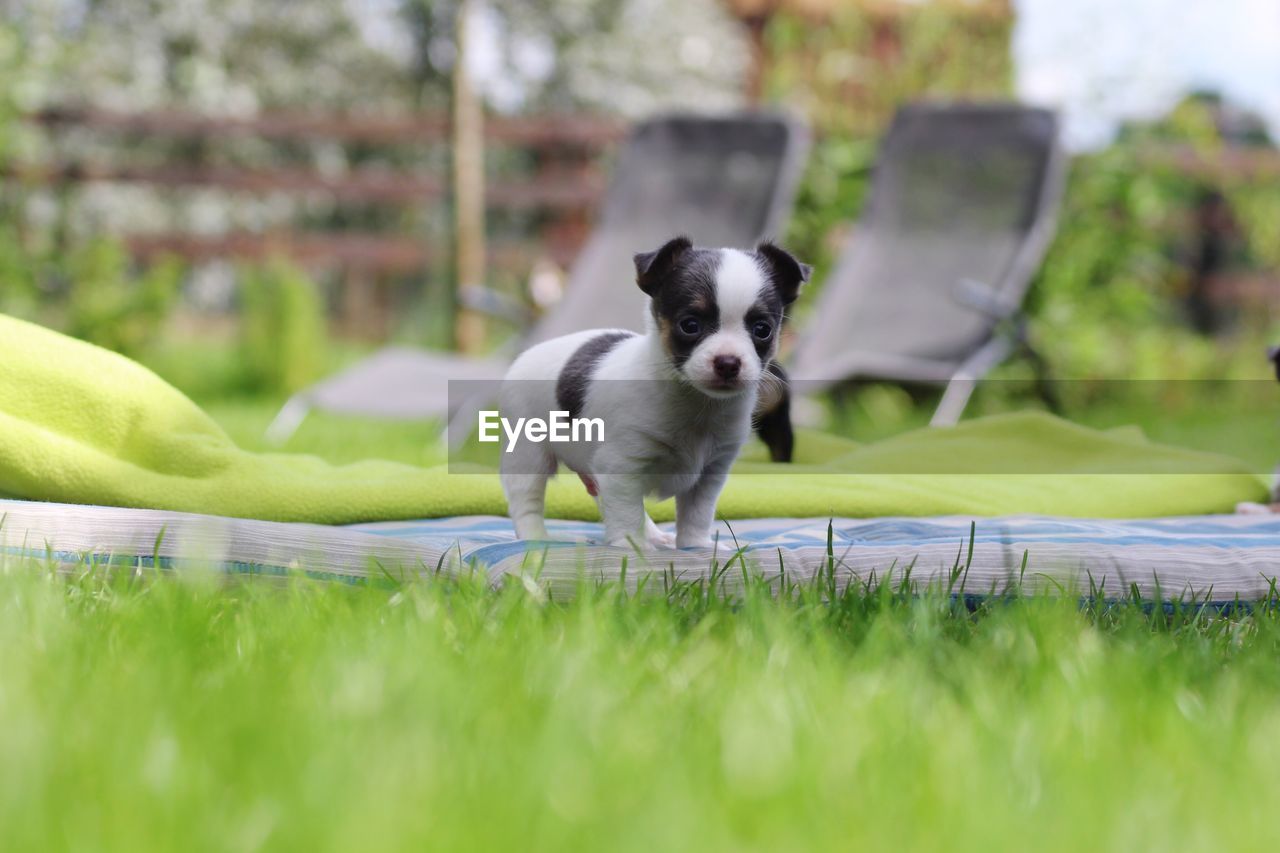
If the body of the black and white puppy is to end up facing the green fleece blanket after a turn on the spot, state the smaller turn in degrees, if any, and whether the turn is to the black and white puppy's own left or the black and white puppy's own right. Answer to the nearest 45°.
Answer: approximately 180°

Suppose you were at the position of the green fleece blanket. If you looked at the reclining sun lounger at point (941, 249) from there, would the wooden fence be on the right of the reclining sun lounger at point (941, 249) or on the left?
left

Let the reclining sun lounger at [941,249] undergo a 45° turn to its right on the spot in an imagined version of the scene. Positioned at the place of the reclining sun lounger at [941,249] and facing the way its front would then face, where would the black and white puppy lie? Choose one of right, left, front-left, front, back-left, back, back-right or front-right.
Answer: left

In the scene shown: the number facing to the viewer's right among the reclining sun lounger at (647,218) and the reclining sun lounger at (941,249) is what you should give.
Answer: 0

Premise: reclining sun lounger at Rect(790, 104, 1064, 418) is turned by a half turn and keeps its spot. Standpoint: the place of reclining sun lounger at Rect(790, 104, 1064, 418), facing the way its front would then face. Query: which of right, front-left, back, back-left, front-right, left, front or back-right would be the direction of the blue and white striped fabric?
back-right

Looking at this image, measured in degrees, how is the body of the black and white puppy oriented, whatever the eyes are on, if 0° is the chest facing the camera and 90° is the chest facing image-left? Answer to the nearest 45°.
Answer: approximately 315°

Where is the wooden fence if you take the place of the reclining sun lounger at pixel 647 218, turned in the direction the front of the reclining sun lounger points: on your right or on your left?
on your right

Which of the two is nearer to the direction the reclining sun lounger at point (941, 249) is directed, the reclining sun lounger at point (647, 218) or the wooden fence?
the reclining sun lounger

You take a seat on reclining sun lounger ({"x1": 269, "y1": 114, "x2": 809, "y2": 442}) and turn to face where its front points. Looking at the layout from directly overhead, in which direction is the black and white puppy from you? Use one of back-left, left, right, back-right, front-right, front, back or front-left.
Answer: front-left

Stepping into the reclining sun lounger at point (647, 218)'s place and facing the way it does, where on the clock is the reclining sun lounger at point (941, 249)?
the reclining sun lounger at point (941, 249) is roughly at 8 o'clock from the reclining sun lounger at point (647, 218).

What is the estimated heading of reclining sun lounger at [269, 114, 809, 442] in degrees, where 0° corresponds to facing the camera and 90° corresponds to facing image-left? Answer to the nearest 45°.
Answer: approximately 45°

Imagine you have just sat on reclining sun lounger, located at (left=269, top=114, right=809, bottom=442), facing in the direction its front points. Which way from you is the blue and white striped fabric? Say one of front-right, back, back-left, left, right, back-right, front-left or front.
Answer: front-left

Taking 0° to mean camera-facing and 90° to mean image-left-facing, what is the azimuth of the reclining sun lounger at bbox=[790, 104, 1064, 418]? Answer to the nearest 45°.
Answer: approximately 45°

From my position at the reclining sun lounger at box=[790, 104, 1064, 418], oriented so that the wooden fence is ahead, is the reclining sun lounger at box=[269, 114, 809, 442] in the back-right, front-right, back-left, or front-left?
front-left
